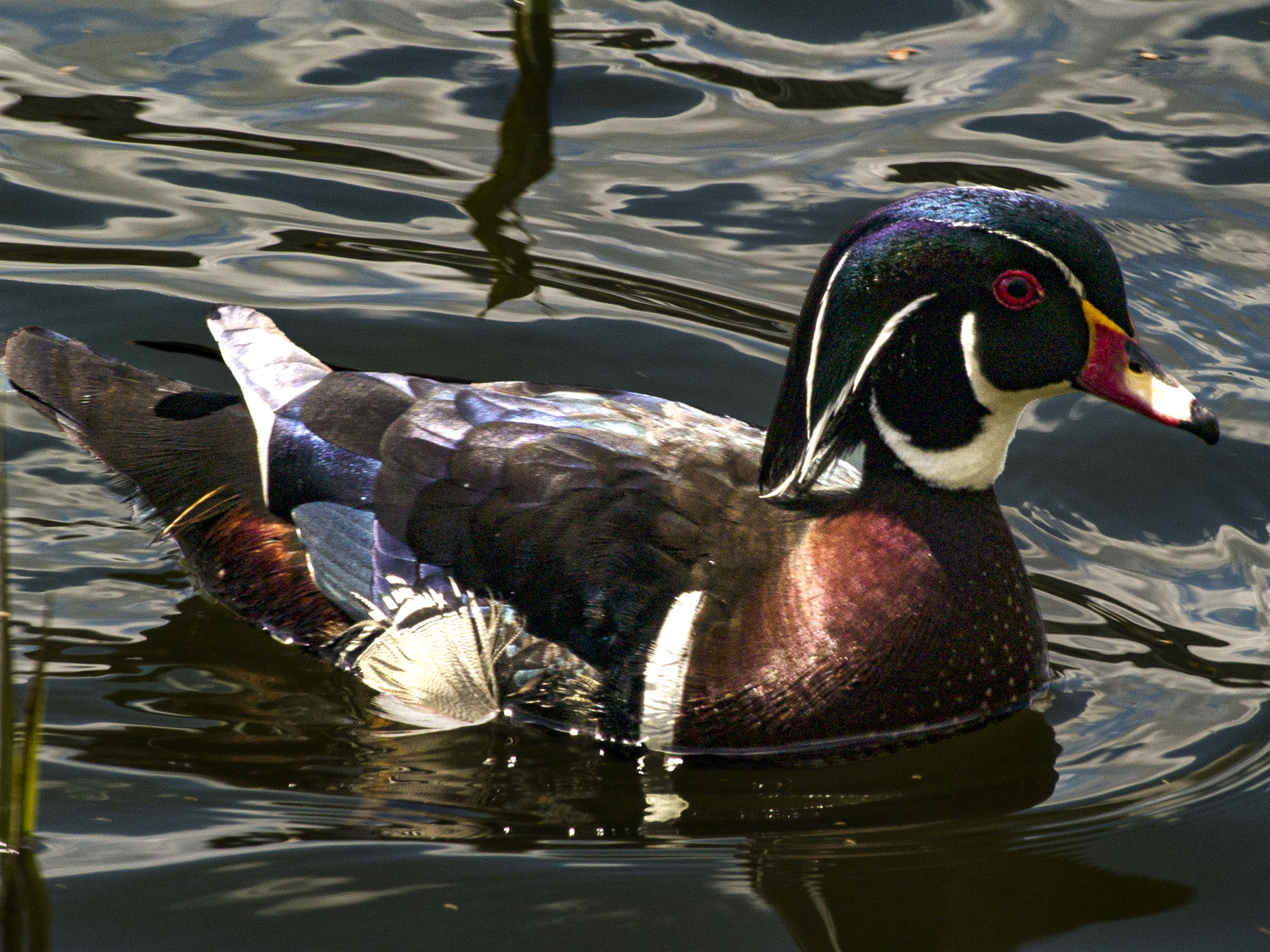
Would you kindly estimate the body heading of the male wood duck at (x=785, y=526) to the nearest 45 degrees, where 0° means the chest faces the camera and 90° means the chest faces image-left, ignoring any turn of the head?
approximately 270°

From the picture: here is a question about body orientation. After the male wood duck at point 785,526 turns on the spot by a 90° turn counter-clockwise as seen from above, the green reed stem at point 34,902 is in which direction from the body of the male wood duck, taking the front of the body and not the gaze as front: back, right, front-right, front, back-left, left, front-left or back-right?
back-left

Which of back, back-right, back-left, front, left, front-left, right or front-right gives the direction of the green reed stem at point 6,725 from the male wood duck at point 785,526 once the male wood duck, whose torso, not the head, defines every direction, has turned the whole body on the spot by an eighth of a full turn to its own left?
back
